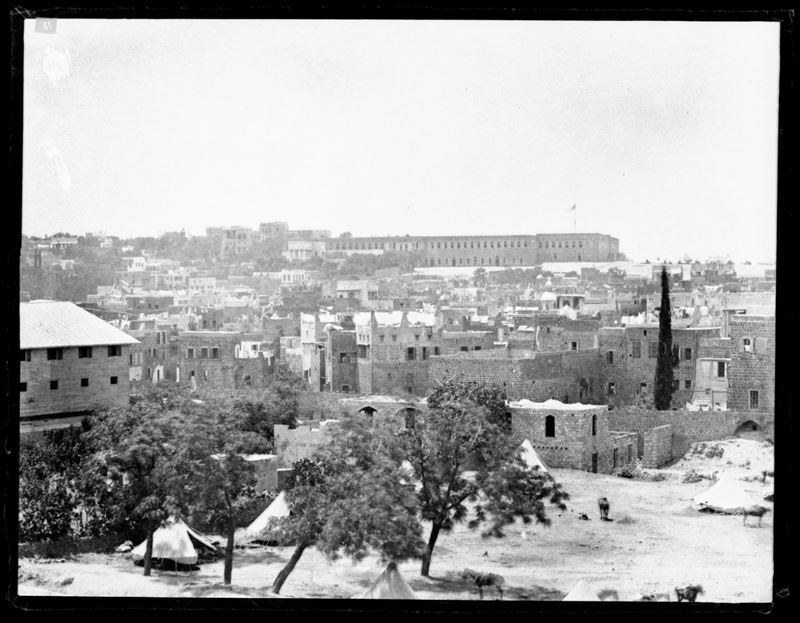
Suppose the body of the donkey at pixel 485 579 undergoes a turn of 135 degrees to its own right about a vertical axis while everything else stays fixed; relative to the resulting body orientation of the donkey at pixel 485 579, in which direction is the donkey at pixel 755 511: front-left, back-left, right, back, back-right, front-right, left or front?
front-right

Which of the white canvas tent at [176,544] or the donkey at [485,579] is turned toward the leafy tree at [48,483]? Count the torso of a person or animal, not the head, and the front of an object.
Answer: the donkey

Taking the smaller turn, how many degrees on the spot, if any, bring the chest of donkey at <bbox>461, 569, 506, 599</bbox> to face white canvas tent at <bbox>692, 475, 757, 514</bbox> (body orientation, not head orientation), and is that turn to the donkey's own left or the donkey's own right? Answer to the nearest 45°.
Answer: approximately 180°

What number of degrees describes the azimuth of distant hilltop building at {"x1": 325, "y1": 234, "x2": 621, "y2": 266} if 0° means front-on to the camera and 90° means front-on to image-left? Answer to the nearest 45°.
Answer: approximately 0°

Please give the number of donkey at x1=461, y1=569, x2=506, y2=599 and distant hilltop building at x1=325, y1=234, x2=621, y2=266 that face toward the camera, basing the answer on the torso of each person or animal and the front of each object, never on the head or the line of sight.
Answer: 1

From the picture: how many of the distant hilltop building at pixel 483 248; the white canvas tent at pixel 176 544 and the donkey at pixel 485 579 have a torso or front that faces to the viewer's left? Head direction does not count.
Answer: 1

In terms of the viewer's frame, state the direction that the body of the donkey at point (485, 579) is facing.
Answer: to the viewer's left

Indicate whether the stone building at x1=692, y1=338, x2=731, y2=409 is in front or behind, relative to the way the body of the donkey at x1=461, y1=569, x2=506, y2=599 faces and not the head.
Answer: behind

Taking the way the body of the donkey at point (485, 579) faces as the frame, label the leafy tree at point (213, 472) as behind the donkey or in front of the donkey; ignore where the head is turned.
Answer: in front
